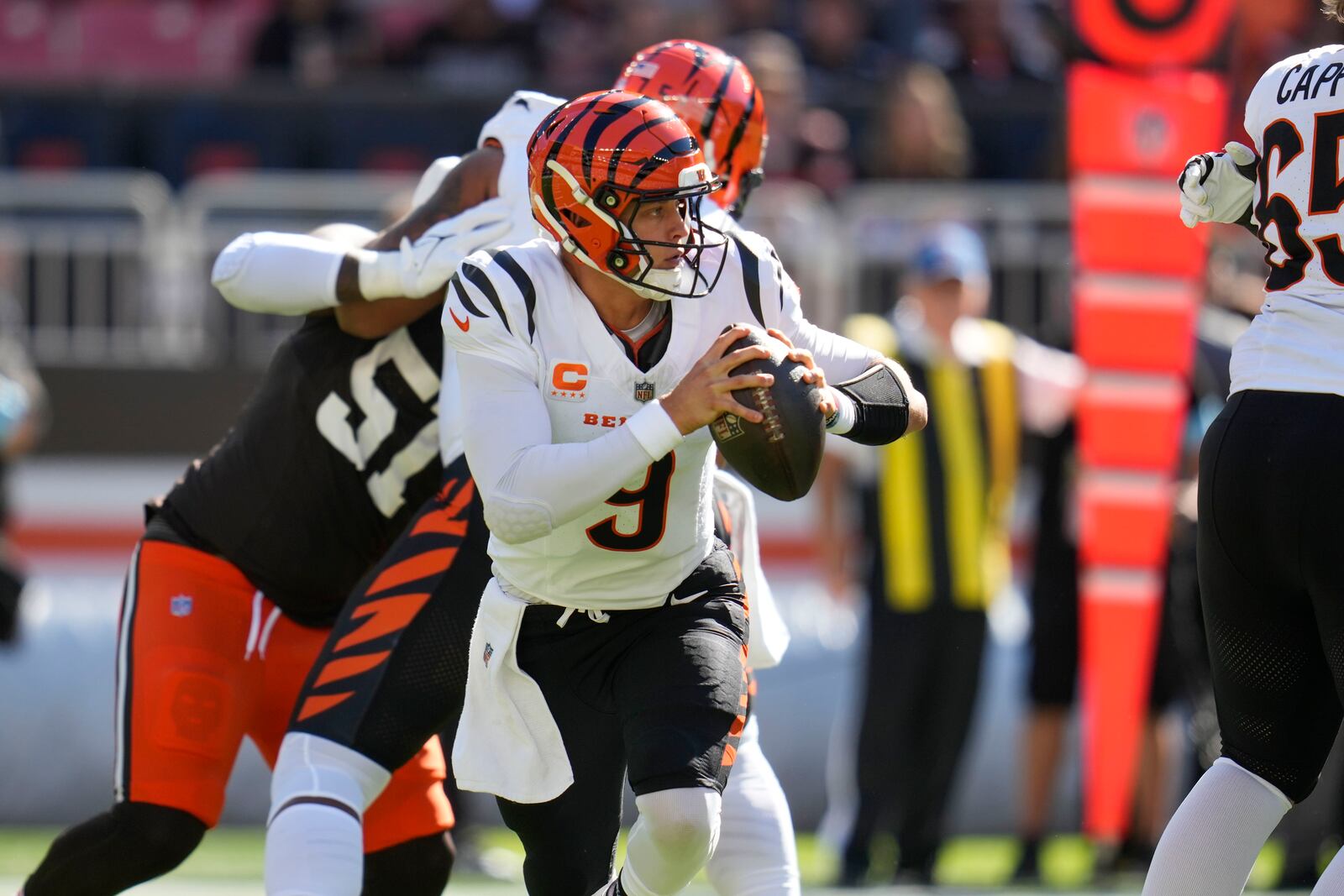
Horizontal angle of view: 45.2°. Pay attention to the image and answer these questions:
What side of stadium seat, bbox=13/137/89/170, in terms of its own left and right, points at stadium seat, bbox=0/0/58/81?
back

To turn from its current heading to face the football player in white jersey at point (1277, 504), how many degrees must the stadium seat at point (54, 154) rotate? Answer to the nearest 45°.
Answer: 0° — it already faces them

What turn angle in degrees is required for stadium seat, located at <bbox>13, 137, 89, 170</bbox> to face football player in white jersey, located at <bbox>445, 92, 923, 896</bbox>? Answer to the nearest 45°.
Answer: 0° — it already faces them

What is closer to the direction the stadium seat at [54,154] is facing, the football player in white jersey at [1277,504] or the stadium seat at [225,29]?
the football player in white jersey

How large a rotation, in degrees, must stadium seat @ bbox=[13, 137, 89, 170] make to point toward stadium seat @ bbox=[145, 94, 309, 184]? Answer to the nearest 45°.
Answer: approximately 45° to its left

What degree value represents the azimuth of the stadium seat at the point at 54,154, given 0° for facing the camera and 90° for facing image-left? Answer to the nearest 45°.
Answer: approximately 0°

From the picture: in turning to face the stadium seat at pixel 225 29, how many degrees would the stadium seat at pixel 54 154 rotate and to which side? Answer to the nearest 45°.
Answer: approximately 135° to its left

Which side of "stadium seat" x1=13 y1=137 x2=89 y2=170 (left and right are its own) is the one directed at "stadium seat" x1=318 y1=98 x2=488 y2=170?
left
